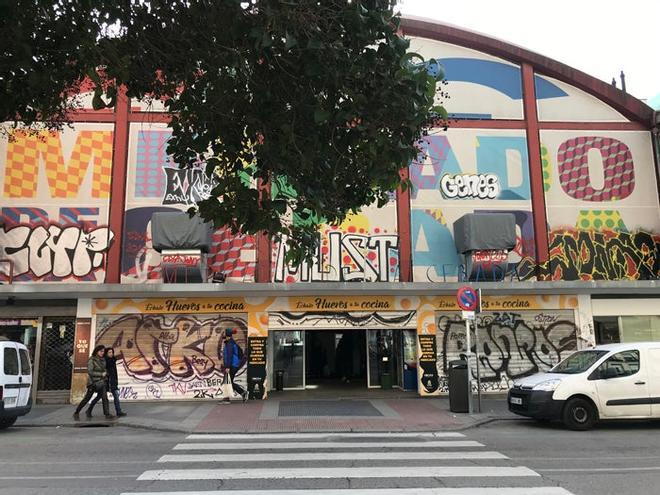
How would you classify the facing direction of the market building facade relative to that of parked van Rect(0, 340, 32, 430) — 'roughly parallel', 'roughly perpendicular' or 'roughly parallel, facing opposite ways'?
roughly perpendicular

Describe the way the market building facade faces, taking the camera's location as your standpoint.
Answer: facing the viewer

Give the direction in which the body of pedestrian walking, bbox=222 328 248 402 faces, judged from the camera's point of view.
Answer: to the viewer's left

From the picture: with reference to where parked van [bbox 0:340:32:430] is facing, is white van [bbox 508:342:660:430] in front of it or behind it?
behind

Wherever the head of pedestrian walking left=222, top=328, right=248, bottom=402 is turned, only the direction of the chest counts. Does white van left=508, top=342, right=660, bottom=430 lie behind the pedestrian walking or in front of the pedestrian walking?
behind

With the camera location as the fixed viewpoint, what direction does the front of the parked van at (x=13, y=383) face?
facing away from the viewer and to the left of the viewer

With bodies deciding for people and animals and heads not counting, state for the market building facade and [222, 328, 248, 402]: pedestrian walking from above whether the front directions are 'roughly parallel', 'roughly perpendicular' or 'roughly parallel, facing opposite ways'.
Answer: roughly perpendicular

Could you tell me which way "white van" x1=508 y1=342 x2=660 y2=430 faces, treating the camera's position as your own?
facing the viewer and to the left of the viewer

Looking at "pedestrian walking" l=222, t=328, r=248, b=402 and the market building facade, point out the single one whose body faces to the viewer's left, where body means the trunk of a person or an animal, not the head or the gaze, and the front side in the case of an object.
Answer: the pedestrian walking
